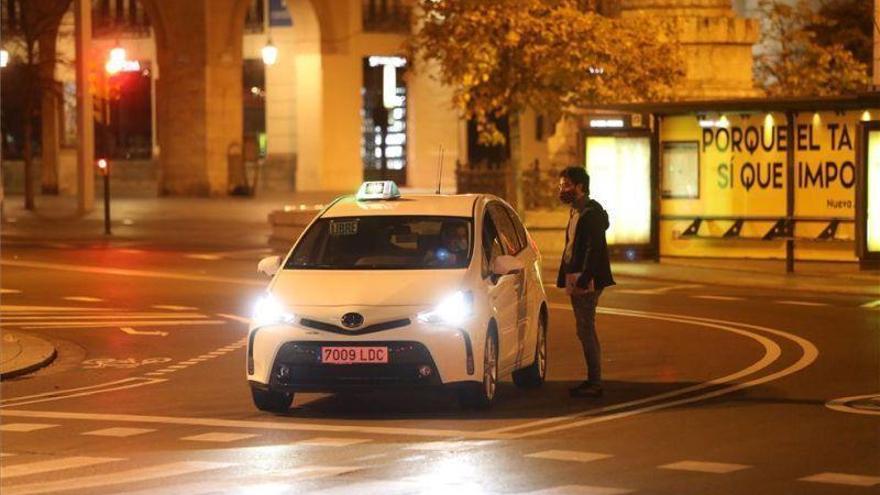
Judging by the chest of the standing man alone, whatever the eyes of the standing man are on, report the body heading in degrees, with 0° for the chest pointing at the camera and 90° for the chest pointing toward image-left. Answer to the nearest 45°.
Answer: approximately 90°

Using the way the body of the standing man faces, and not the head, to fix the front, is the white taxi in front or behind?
in front
